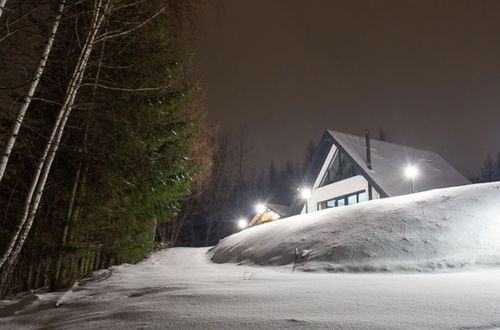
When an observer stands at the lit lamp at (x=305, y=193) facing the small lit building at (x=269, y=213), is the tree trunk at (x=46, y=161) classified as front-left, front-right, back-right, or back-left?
back-left

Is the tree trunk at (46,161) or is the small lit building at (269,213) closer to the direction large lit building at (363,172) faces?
the tree trunk

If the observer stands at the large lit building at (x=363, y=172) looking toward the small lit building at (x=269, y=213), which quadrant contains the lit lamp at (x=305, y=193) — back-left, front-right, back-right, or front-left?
front-left

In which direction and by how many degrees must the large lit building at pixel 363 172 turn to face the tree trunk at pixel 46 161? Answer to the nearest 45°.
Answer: approximately 45° to its left

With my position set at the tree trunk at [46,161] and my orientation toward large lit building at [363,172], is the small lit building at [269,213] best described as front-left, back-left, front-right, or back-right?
front-left

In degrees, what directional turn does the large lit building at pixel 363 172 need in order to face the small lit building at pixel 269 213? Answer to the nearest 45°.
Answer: approximately 90° to its right

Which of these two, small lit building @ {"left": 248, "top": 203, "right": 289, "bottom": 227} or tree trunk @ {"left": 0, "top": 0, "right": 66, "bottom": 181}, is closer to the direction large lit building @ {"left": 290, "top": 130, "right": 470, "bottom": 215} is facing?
the tree trunk

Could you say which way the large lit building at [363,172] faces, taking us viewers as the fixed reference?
facing the viewer and to the left of the viewer
